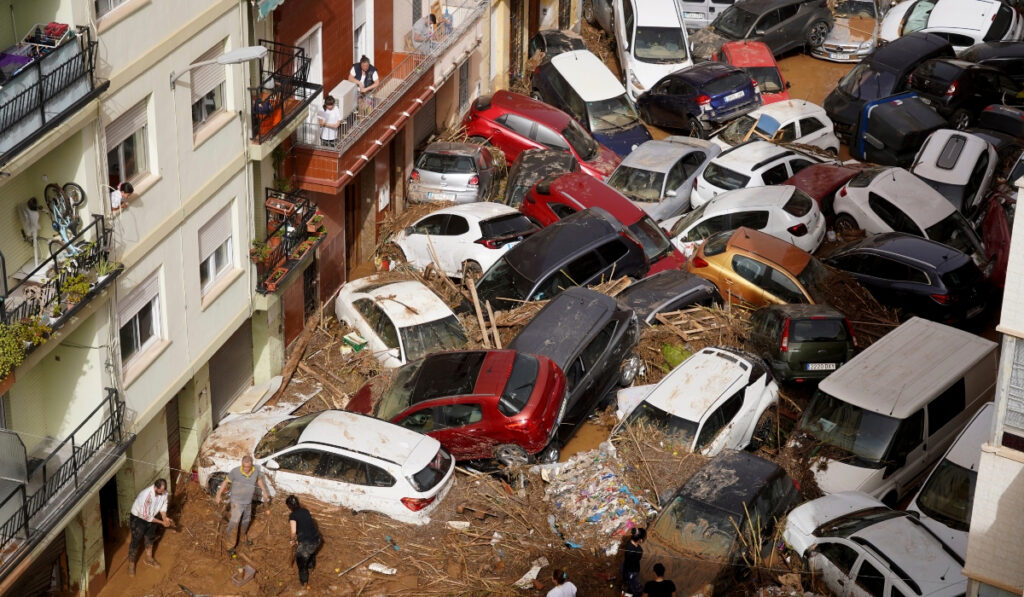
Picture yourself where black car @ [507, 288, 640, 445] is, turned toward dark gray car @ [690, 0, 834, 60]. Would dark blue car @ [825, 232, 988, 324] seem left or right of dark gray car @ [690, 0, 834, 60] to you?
right

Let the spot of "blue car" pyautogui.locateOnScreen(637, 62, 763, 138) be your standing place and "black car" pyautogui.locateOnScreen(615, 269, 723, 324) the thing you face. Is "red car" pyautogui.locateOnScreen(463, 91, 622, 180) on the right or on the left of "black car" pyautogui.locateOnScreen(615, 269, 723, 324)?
right

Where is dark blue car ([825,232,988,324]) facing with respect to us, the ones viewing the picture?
facing away from the viewer and to the left of the viewer

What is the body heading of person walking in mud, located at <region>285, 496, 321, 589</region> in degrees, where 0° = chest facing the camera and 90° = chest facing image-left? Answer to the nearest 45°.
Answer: approximately 135°

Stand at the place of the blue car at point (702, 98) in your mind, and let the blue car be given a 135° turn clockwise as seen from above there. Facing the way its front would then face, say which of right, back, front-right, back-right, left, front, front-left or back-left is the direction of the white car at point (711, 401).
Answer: right

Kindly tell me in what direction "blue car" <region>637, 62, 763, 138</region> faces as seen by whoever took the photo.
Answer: facing away from the viewer and to the left of the viewer

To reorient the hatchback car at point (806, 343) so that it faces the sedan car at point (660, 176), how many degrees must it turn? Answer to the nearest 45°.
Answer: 0° — it already faces it

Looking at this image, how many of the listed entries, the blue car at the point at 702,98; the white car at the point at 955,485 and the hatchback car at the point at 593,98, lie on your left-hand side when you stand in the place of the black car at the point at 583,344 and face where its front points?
1

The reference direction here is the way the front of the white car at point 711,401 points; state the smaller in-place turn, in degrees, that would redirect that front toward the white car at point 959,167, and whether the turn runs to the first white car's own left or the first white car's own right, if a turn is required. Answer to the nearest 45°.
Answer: approximately 180°

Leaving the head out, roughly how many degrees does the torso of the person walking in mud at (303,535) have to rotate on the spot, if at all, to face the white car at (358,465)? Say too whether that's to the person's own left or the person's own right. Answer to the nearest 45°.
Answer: approximately 90° to the person's own right

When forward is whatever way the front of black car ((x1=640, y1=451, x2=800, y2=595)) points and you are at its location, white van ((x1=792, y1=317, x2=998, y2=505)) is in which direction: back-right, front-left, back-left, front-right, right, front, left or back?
back

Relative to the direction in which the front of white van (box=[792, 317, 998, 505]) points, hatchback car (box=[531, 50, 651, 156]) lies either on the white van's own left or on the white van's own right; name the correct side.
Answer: on the white van's own right

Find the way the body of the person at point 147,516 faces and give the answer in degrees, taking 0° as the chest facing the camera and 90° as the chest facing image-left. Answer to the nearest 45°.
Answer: approximately 315°
